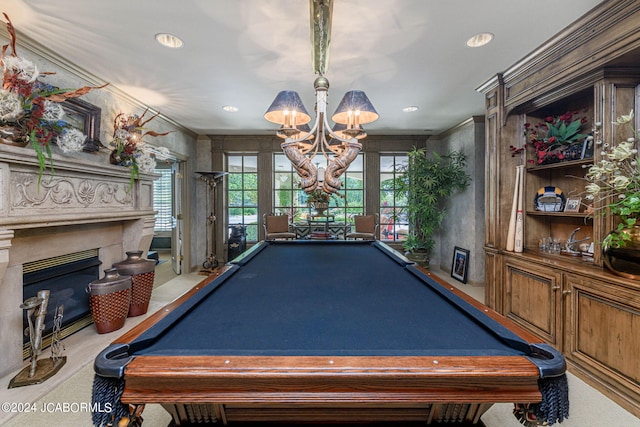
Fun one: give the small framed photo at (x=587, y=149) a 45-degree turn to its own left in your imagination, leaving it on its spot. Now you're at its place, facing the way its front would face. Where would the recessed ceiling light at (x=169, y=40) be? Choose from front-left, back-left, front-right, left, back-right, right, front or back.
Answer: front-right

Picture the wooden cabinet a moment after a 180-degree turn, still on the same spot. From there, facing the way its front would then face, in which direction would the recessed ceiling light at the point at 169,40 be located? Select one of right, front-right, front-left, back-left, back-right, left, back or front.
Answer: back

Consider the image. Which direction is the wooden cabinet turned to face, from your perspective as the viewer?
facing the viewer and to the left of the viewer

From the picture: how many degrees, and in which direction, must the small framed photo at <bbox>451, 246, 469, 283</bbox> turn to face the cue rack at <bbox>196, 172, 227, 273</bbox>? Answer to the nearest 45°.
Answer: approximately 45° to its right

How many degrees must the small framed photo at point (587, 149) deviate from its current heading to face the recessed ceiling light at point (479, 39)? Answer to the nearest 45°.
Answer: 0° — it already faces it

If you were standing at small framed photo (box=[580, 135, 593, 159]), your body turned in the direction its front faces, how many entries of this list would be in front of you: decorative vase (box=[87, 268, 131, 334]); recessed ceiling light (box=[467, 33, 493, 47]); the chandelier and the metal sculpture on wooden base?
4

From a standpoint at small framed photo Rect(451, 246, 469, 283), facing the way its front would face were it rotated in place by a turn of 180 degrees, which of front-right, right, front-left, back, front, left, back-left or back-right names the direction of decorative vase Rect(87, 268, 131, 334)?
back

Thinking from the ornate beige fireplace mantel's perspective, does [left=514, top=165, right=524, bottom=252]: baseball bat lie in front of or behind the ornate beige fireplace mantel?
in front

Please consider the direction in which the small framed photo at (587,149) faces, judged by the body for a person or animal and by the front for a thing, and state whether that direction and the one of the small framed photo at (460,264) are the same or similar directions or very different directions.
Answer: same or similar directions

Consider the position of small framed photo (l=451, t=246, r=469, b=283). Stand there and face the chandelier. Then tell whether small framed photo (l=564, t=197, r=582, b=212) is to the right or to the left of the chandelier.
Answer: left

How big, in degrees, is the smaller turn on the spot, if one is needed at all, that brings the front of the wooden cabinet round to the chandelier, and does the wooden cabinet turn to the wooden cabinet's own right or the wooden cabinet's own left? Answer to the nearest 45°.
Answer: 0° — it already faces it

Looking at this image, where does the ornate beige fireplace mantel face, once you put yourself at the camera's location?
facing the viewer and to the right of the viewer

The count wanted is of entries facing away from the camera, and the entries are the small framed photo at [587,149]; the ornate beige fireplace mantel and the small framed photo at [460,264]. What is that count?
0

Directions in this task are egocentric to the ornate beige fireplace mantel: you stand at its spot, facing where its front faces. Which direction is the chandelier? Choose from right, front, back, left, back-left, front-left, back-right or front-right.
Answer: front

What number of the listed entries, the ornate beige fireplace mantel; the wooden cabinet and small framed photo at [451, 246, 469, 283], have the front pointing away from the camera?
0

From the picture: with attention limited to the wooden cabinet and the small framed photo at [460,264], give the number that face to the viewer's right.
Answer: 0

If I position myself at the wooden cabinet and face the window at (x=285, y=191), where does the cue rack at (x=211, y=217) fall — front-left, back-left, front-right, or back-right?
front-left

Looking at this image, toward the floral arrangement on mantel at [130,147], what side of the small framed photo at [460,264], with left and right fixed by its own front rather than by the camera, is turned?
front
